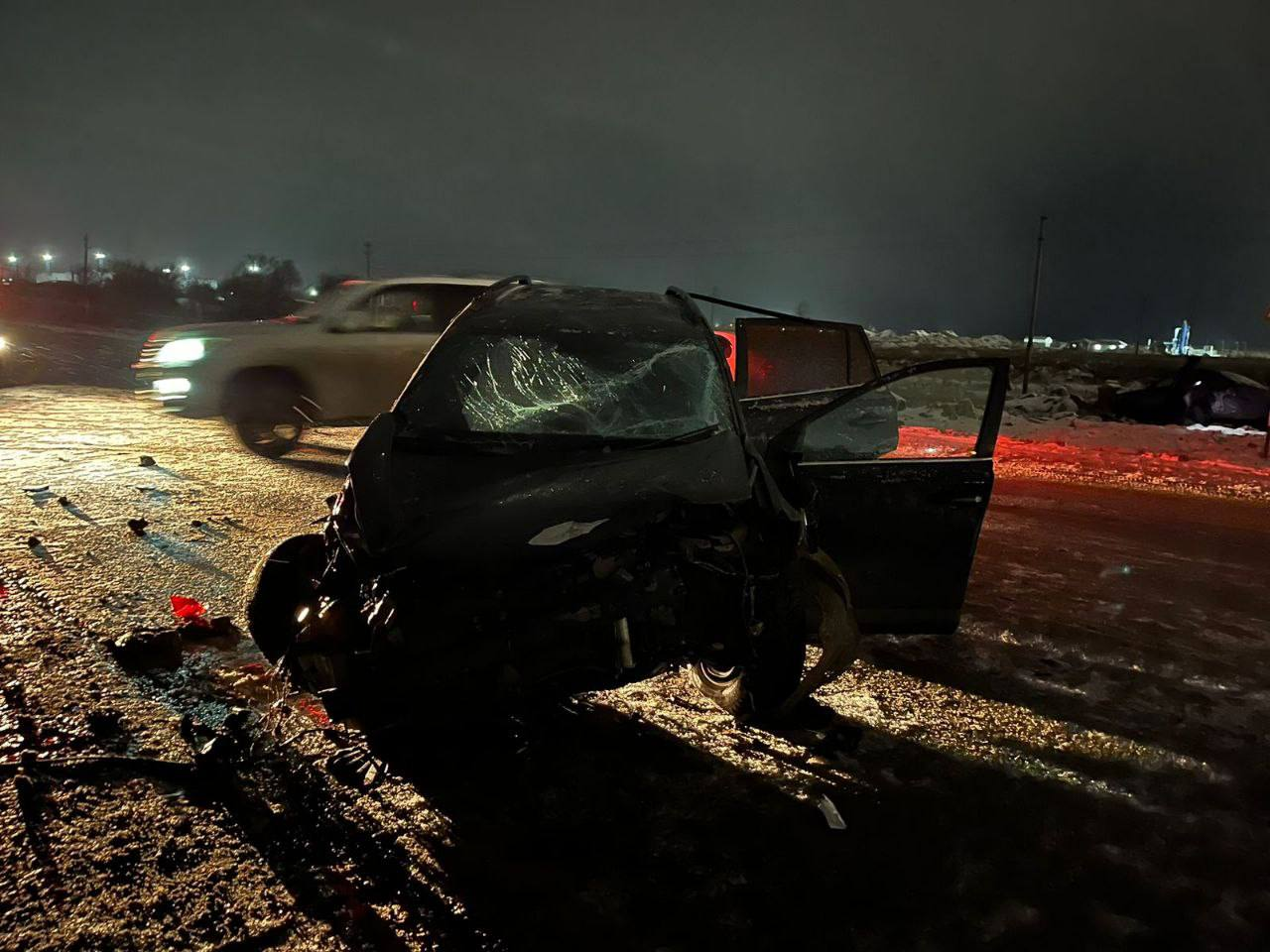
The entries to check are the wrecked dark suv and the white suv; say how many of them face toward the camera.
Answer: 1

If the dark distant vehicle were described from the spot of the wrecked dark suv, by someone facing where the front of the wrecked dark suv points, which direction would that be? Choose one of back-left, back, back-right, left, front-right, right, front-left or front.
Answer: back-left

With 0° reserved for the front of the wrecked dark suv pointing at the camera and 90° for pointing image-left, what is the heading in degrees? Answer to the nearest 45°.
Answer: approximately 0°

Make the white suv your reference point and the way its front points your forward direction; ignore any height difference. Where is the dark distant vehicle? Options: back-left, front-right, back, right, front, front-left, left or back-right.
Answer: back

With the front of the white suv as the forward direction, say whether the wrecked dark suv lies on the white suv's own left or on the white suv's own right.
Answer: on the white suv's own left

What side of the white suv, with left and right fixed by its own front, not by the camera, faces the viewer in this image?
left

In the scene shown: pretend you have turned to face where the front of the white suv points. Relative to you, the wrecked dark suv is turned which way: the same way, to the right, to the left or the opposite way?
to the left

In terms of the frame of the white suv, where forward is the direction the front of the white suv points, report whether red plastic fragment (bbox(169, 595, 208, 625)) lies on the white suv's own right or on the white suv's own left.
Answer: on the white suv's own left

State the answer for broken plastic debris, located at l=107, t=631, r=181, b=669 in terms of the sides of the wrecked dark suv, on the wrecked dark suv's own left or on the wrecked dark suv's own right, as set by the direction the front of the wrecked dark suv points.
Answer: on the wrecked dark suv's own right

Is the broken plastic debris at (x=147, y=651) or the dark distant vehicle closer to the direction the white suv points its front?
the broken plastic debris

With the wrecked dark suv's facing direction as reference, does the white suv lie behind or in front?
behind
